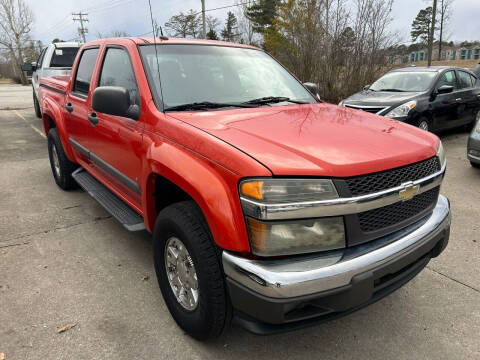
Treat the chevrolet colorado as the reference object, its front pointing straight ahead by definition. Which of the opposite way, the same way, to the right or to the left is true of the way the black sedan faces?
to the right

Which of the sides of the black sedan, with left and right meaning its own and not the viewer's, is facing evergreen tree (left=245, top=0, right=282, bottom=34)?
right

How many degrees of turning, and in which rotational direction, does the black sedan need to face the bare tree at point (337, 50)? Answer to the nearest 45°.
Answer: approximately 90° to its right

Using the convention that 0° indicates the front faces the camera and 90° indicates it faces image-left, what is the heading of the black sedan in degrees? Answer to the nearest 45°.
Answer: approximately 45°

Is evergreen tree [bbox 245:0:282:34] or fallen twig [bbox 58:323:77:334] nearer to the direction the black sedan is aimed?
the fallen twig

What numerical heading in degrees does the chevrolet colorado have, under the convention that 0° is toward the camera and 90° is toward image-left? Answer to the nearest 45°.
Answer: approximately 315°

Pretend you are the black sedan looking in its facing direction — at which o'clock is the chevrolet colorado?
The chevrolet colorado is roughly at 11 o'clock from the black sedan.

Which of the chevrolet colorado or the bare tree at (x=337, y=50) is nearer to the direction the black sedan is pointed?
the chevrolet colorado

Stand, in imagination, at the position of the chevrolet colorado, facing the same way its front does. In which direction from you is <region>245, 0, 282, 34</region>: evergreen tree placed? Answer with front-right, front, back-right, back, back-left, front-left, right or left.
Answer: back-left

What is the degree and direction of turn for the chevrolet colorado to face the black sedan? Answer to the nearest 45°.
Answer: approximately 90° to its left

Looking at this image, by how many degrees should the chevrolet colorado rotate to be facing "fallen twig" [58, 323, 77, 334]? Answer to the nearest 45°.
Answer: approximately 45° to its right
